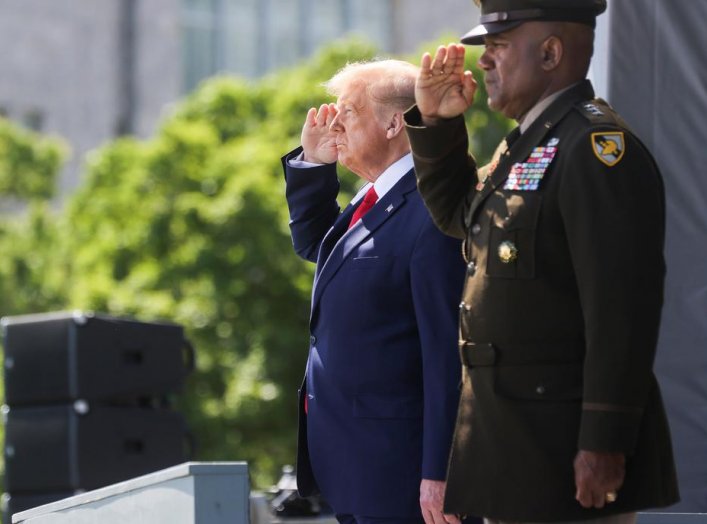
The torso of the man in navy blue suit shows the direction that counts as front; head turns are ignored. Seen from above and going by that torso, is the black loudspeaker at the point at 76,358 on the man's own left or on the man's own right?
on the man's own right

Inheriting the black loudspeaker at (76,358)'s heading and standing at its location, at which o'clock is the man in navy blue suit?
The man in navy blue suit is roughly at 10 o'clock from the black loudspeaker.

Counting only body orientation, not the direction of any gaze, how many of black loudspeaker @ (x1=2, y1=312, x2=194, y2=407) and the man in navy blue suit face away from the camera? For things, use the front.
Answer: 0
